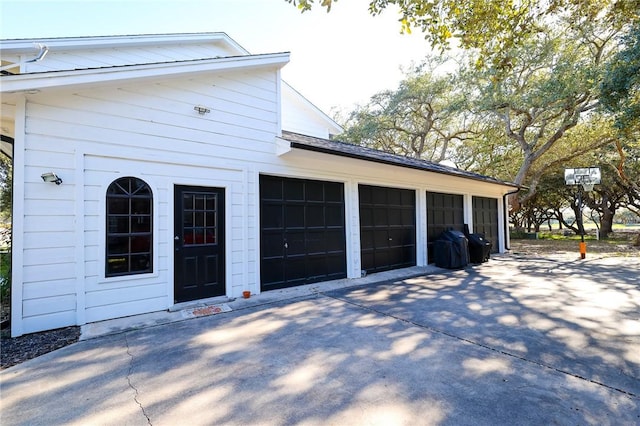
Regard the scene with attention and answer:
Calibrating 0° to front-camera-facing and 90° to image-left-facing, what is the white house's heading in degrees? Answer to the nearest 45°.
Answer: approximately 315°

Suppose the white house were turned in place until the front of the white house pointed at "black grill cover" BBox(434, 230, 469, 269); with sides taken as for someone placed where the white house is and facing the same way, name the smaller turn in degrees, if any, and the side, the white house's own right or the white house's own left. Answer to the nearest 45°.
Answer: approximately 45° to the white house's own left
